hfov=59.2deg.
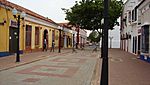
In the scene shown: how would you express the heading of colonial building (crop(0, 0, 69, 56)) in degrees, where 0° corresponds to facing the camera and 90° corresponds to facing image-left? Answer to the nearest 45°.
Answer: approximately 315°
